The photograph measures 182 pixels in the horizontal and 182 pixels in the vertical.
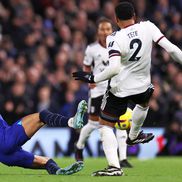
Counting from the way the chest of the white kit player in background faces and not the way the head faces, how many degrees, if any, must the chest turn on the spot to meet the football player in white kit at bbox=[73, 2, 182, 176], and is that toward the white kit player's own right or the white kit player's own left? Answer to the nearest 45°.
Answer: approximately 45° to the white kit player's own right

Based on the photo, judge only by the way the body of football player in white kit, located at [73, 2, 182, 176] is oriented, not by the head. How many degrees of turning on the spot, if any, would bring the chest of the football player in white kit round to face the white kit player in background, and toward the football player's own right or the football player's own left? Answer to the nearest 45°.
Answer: approximately 45° to the football player's own right

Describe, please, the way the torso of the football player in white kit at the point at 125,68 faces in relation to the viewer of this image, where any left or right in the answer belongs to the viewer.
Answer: facing away from the viewer and to the left of the viewer

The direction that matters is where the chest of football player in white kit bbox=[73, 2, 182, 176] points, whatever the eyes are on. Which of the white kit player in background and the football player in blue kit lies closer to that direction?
the white kit player in background

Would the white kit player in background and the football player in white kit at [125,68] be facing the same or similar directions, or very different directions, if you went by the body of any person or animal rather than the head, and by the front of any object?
very different directions

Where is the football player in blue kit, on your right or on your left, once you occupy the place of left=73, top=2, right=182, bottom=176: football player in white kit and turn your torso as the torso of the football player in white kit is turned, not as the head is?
on your left

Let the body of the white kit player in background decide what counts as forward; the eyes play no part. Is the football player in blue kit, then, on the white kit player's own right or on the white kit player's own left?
on the white kit player's own right

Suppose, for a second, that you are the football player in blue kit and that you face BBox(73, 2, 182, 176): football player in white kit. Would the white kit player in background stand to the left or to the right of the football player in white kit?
left
